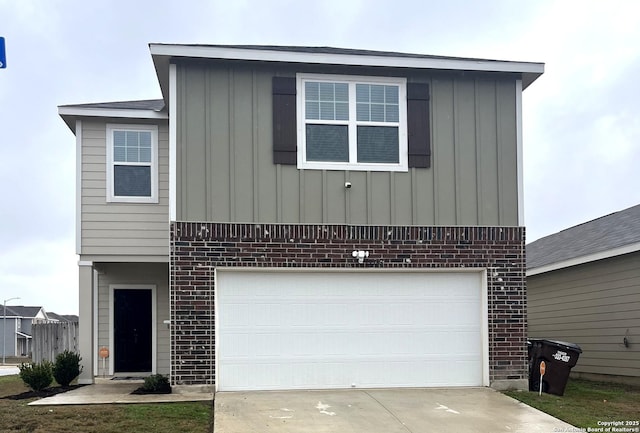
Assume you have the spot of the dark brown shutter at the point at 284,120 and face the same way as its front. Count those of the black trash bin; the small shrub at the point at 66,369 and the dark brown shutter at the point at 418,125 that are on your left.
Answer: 2

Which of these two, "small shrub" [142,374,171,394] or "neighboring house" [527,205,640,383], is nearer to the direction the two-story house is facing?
the small shrub

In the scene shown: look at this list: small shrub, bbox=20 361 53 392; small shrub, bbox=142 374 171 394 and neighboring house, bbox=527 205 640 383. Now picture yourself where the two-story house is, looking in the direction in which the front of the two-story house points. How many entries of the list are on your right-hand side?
2

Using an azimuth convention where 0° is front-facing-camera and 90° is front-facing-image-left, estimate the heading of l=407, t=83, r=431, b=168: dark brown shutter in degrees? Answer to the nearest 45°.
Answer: approximately 0°

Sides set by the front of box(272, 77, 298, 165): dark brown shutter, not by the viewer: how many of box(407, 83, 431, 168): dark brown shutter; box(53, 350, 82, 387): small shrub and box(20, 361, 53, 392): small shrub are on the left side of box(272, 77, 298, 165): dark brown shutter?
1

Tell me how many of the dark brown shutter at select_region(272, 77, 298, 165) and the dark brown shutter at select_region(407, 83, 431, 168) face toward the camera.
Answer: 2
